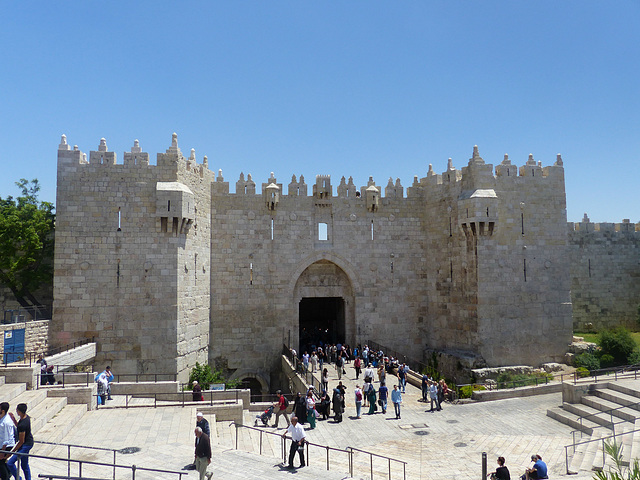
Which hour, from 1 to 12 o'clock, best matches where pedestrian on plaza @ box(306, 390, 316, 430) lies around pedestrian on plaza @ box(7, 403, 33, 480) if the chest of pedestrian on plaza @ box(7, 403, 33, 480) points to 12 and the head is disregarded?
pedestrian on plaza @ box(306, 390, 316, 430) is roughly at 5 o'clock from pedestrian on plaza @ box(7, 403, 33, 480).

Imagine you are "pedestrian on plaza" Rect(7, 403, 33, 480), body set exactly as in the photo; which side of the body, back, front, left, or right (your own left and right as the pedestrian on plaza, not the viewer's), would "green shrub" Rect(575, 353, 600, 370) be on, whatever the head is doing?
back

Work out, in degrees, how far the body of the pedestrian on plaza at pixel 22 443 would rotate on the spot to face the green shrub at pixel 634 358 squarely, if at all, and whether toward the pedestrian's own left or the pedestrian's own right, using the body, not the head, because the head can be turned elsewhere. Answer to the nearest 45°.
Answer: approximately 180°
